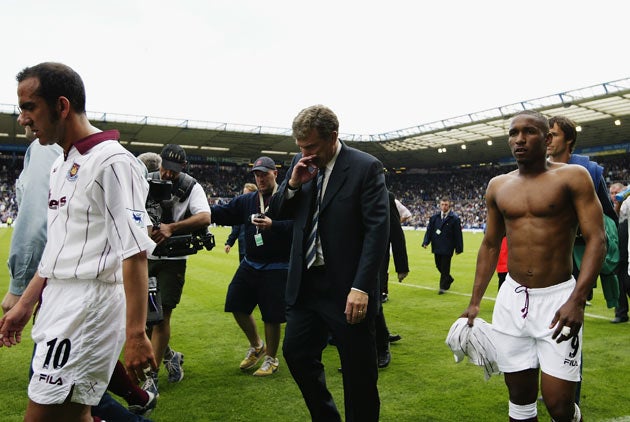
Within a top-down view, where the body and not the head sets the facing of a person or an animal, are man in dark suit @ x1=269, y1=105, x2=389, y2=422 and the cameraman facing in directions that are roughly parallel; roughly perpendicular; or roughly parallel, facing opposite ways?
roughly parallel

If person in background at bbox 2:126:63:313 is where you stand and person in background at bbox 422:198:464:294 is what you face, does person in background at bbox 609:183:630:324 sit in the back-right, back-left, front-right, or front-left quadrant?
front-right

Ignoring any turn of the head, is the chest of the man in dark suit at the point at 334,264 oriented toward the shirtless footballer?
no

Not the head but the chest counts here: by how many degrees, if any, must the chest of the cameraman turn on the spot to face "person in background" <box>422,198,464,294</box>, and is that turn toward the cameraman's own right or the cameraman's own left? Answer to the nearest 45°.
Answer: approximately 180°

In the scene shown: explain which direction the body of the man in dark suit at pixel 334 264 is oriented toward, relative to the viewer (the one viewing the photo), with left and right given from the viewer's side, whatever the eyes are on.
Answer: facing the viewer and to the left of the viewer

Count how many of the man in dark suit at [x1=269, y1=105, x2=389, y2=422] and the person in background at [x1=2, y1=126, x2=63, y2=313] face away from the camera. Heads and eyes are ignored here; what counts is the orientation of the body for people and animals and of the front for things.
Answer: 0

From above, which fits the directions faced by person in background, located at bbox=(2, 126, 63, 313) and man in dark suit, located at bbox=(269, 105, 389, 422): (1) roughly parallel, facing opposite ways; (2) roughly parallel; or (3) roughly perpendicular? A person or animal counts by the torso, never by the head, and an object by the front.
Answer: roughly parallel

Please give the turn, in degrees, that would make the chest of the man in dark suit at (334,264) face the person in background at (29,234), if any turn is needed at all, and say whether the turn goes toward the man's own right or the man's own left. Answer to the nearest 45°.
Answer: approximately 45° to the man's own right

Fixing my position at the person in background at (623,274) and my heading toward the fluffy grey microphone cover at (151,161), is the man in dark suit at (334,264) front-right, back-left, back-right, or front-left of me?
front-left

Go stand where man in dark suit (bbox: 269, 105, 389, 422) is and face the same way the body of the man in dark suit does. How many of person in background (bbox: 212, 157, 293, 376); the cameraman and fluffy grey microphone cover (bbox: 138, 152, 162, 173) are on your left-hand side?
0

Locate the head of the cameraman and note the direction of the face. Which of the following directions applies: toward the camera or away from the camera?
toward the camera

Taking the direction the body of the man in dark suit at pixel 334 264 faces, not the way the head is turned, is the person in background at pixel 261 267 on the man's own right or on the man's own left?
on the man's own right
